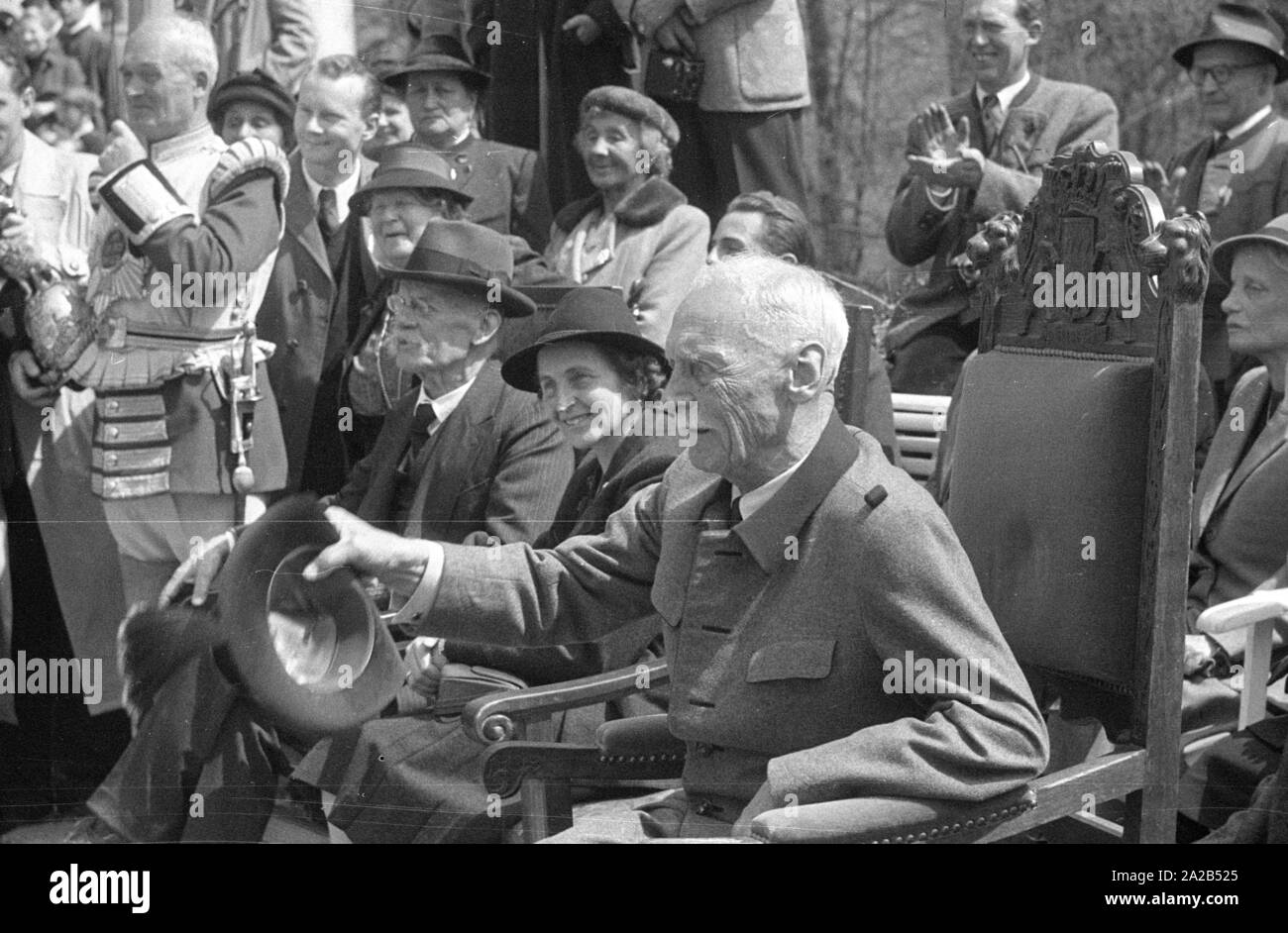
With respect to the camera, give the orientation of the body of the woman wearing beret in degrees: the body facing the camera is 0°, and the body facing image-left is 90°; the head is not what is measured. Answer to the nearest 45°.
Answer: approximately 45°

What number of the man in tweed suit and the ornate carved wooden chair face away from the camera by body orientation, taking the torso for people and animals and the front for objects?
0

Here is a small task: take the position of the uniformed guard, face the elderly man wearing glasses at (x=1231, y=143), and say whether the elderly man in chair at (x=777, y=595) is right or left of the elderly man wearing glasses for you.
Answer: right

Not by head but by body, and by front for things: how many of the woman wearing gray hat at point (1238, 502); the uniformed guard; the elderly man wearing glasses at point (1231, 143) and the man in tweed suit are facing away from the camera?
0

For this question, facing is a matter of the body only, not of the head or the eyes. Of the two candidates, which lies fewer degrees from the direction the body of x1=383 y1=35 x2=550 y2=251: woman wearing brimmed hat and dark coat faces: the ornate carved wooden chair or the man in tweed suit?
the ornate carved wooden chair

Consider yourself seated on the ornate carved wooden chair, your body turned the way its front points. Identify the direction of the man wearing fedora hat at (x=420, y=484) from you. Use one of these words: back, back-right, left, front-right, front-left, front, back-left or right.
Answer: right

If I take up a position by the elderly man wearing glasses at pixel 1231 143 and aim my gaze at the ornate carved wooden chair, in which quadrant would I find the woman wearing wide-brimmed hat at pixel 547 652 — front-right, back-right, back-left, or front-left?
front-right

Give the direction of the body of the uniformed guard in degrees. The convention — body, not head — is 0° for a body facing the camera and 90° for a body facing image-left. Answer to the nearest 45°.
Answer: approximately 45°

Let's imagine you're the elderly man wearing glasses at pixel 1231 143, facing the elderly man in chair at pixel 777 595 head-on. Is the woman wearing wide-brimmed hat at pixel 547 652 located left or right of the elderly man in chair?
right

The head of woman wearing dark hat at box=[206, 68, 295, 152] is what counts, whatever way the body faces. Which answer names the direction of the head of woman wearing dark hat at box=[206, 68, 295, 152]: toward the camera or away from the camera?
toward the camera

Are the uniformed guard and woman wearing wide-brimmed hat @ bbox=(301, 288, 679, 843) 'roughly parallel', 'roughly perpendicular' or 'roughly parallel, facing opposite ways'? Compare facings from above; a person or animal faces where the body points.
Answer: roughly parallel

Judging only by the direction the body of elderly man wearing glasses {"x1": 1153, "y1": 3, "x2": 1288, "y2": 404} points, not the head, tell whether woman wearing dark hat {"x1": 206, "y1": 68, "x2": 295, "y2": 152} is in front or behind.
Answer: in front

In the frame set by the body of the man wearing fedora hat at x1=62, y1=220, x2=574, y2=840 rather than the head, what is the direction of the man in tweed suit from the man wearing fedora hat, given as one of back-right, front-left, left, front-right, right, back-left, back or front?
back-left

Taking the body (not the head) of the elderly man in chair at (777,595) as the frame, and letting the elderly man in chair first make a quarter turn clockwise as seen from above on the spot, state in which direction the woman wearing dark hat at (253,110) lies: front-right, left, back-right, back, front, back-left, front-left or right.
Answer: front

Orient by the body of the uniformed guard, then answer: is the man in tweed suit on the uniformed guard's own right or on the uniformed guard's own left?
on the uniformed guard's own left
